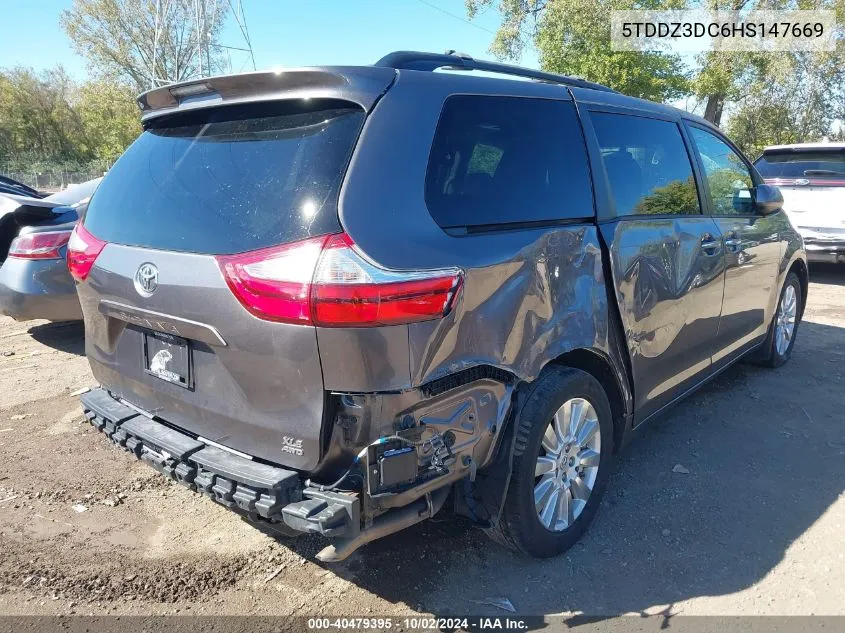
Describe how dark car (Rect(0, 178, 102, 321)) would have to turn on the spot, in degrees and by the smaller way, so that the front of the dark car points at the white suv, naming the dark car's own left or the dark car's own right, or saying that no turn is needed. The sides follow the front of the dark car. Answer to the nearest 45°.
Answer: approximately 45° to the dark car's own right

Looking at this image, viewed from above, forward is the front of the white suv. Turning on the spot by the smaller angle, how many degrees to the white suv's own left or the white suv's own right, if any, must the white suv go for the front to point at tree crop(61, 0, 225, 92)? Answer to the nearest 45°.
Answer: approximately 45° to the white suv's own left

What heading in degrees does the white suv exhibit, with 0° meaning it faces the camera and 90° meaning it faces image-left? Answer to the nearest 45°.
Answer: approximately 180°

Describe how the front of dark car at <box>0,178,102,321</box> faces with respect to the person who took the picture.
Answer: facing away from the viewer and to the right of the viewer

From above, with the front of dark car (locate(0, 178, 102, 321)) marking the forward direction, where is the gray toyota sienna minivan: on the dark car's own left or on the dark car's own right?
on the dark car's own right

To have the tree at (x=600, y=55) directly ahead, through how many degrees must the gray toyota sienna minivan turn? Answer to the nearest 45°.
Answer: approximately 45° to its left

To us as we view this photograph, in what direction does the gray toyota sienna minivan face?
facing away from the viewer and to the right of the viewer

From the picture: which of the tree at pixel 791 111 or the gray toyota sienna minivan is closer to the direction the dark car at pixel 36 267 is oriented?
the tree
